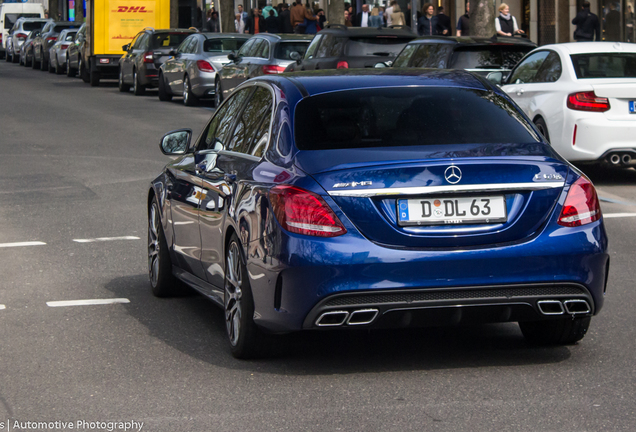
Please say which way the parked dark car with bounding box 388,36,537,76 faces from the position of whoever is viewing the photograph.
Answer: facing away from the viewer and to the left of the viewer

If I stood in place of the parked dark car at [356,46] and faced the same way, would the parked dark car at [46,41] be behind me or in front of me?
in front

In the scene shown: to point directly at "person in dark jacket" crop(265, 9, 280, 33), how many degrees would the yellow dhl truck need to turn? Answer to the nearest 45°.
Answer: approximately 45° to its right

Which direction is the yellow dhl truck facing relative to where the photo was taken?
away from the camera

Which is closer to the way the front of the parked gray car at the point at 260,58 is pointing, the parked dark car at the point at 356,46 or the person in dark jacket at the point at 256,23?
the person in dark jacket

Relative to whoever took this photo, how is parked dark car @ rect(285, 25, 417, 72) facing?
facing away from the viewer and to the left of the viewer

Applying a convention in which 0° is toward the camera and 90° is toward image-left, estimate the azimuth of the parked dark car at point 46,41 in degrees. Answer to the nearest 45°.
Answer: approximately 135°

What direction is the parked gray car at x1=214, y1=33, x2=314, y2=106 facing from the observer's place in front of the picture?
facing away from the viewer and to the left of the viewer

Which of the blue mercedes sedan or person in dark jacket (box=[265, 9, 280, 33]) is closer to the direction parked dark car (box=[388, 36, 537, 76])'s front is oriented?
the person in dark jacket

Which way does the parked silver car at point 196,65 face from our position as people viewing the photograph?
facing away from the viewer and to the left of the viewer
